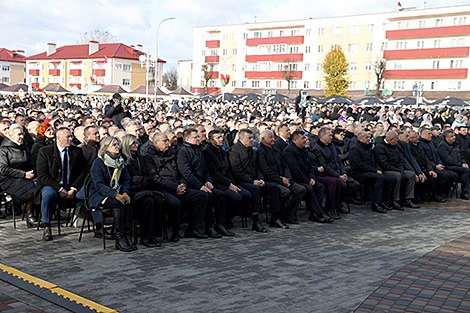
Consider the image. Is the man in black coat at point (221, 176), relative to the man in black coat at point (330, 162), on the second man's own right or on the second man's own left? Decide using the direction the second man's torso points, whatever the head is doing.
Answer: on the second man's own right

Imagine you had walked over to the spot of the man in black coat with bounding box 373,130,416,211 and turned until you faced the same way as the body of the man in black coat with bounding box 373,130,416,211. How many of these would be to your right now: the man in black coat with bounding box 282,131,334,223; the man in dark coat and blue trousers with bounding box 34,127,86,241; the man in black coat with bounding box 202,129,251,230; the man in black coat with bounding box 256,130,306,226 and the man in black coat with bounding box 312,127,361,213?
5

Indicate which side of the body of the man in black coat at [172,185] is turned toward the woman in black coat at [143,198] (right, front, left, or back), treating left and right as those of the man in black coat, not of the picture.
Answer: right

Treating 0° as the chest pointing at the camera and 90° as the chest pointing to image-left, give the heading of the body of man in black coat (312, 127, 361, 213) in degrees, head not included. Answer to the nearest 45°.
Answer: approximately 315°

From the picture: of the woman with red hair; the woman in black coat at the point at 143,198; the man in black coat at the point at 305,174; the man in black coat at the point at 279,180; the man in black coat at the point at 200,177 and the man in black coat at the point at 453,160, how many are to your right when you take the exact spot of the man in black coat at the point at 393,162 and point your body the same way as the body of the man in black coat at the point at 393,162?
5

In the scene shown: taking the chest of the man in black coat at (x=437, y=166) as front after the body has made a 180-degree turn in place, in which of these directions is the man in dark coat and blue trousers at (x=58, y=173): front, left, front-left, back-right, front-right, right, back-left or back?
left

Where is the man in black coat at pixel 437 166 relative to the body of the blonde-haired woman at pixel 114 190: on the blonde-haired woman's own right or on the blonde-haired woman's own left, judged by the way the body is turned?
on the blonde-haired woman's own left

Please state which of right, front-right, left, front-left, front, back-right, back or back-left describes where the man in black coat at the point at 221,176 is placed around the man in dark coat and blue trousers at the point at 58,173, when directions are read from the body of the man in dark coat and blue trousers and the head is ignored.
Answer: left

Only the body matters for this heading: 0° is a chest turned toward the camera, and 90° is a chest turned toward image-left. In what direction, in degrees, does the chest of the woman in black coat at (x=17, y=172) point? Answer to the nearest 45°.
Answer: approximately 315°

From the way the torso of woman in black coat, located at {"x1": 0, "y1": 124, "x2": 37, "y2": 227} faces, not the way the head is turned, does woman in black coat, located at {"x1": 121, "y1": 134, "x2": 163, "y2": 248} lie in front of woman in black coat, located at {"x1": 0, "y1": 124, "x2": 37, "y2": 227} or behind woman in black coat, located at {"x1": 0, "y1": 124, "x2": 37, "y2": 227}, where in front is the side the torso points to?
in front

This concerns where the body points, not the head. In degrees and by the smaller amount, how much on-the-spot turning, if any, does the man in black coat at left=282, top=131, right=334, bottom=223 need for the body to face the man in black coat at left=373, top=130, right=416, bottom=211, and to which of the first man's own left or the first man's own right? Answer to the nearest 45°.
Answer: approximately 90° to the first man's own left

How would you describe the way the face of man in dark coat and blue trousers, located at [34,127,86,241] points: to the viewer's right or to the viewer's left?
to the viewer's right

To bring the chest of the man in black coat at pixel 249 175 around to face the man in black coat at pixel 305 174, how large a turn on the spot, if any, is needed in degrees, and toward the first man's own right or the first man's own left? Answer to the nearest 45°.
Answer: approximately 90° to the first man's own left

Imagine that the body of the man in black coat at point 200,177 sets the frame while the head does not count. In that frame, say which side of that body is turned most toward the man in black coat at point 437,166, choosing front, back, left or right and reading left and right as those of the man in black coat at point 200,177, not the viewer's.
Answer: left

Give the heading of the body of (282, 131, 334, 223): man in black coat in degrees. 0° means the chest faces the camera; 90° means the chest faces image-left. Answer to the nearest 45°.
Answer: approximately 315°
